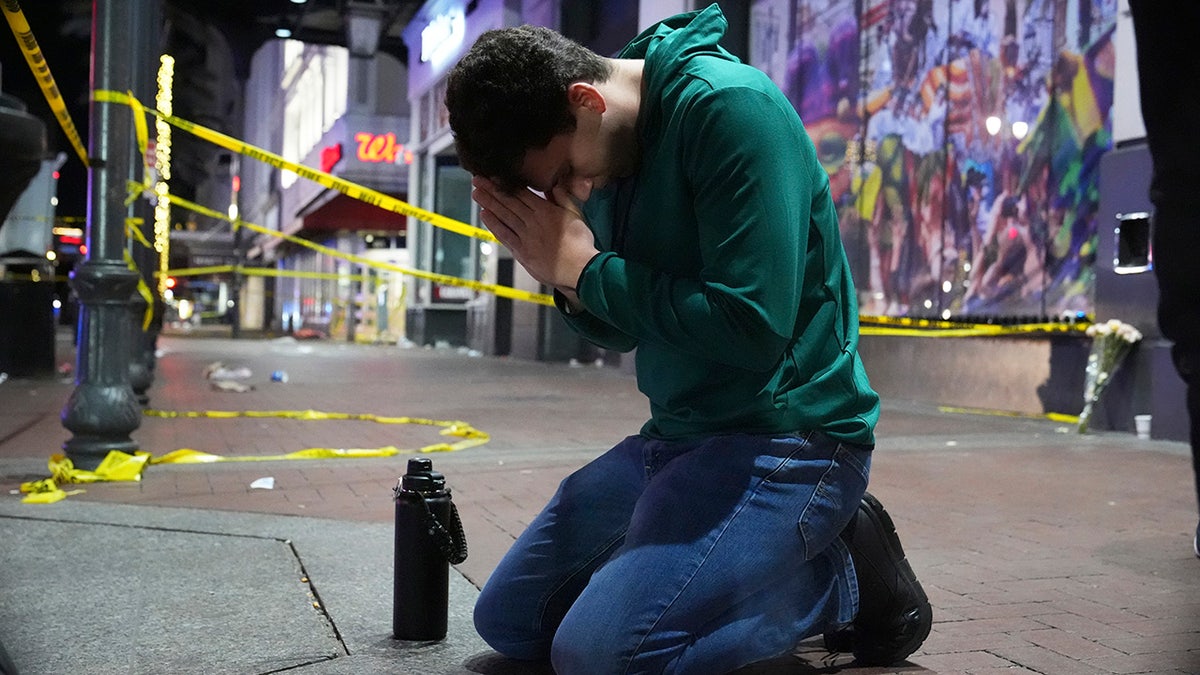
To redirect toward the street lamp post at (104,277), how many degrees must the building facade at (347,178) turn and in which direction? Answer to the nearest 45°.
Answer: approximately 45° to its left

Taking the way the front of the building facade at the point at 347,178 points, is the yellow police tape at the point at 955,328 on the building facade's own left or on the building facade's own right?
on the building facade's own left

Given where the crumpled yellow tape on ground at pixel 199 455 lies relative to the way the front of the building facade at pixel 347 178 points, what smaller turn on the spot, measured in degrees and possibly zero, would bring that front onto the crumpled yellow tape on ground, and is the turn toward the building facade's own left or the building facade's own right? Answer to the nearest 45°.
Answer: approximately 45° to the building facade's own left

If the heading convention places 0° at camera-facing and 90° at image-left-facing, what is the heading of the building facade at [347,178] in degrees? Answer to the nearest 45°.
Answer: approximately 45°

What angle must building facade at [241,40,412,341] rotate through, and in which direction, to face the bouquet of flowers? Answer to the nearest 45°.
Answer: approximately 45° to its left

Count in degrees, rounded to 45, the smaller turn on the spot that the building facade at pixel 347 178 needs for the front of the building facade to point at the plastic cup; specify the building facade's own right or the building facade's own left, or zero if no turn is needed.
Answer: approximately 45° to the building facade's own left

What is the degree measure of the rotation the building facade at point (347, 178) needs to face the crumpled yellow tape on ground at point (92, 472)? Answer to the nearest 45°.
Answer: approximately 45° to its left
